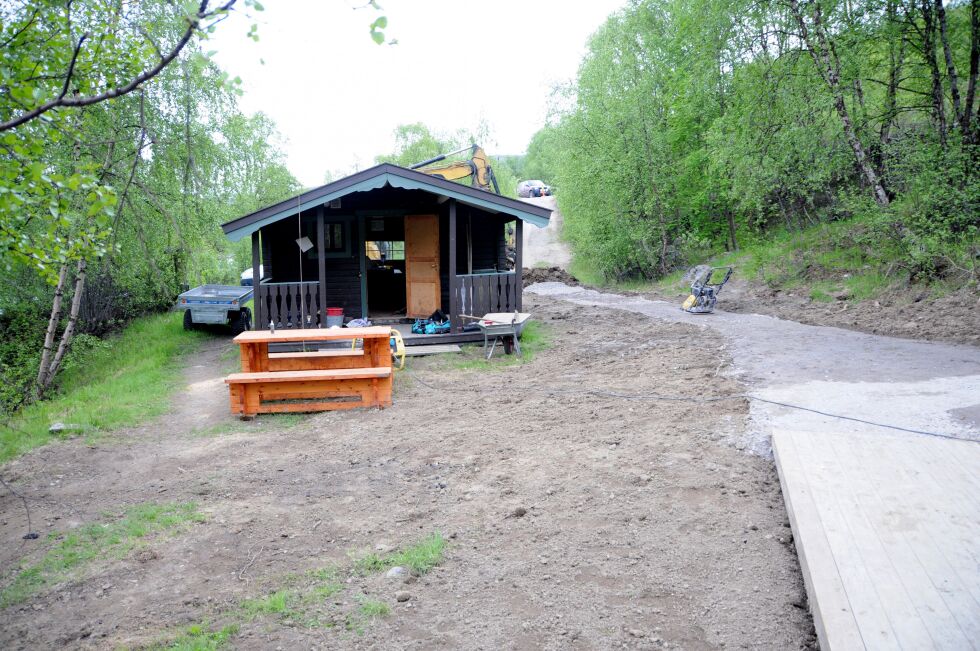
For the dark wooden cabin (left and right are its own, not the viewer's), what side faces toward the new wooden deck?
front

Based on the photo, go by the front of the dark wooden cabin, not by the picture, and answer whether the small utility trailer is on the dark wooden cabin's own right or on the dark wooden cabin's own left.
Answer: on the dark wooden cabin's own right

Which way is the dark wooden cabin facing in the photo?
toward the camera

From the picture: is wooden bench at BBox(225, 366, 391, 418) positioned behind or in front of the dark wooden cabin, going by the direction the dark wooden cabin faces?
in front

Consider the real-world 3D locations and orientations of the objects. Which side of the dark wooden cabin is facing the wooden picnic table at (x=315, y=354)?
front
